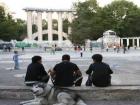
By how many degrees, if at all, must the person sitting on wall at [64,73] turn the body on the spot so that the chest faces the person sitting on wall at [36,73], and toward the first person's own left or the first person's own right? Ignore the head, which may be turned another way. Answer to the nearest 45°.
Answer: approximately 90° to the first person's own left

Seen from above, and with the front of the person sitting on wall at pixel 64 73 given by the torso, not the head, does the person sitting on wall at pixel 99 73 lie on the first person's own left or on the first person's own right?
on the first person's own right

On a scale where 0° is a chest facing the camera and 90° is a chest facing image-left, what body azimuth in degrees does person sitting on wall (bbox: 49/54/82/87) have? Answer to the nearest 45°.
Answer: approximately 180°
